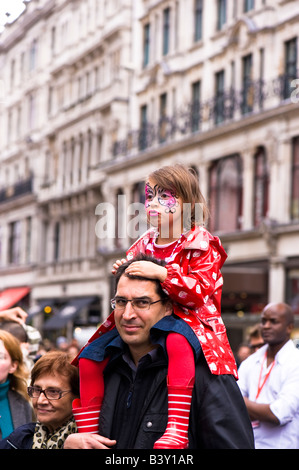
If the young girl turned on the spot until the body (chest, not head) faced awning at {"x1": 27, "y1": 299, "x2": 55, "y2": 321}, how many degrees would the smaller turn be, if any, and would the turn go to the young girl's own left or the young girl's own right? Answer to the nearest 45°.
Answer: approximately 135° to the young girl's own right

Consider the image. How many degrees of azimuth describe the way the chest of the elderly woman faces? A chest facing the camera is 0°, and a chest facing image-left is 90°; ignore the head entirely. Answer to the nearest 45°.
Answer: approximately 45°

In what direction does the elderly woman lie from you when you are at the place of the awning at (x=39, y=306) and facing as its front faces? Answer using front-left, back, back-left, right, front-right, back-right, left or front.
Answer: front-left

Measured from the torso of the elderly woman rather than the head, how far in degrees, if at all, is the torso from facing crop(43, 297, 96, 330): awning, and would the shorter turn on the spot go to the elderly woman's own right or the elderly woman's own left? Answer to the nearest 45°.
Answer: approximately 135° to the elderly woman's own right

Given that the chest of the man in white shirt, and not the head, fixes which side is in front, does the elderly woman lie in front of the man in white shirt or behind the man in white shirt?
in front

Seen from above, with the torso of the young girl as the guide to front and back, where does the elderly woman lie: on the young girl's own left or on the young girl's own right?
on the young girl's own right

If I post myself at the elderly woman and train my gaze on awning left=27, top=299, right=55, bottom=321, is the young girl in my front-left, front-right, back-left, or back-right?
back-right

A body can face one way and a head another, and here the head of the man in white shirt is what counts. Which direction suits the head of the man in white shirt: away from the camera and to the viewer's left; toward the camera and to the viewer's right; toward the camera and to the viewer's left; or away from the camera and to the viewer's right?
toward the camera and to the viewer's left

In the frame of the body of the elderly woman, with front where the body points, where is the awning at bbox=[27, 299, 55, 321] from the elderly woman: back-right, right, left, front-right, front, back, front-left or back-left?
back-right

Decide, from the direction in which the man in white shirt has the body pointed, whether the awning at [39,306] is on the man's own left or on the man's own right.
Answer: on the man's own right
